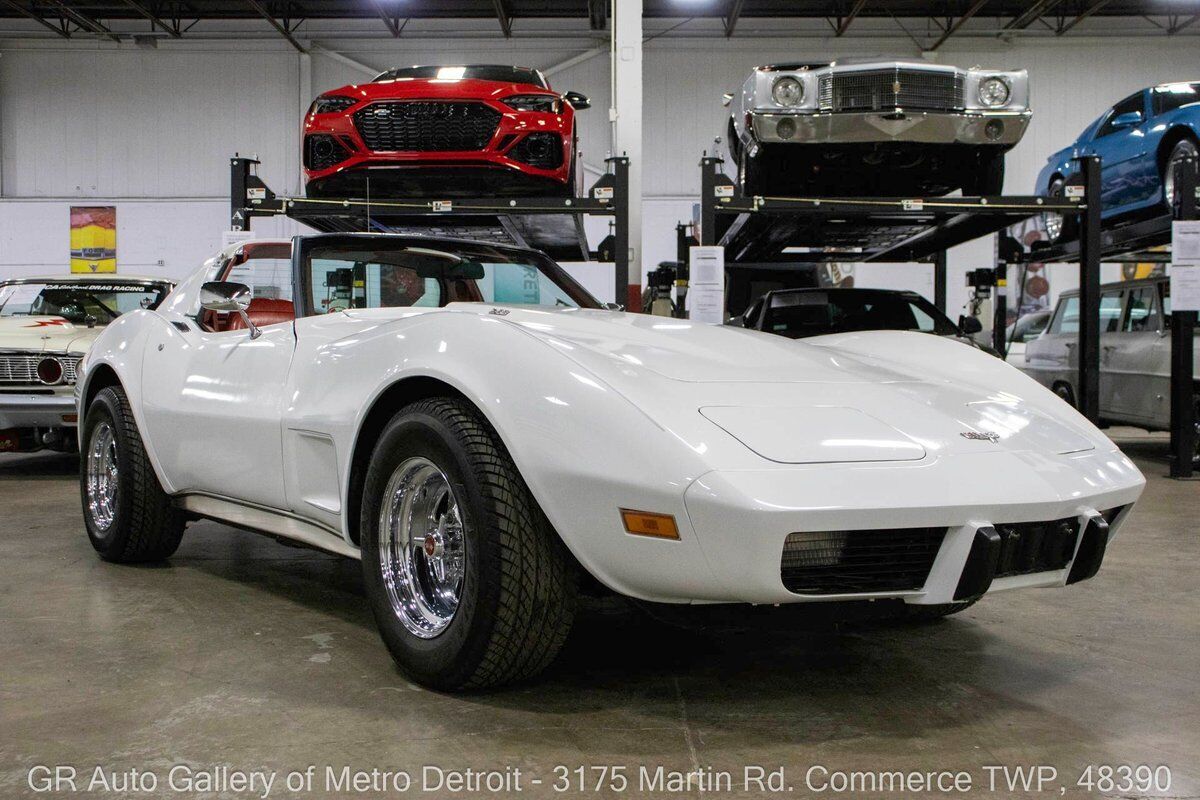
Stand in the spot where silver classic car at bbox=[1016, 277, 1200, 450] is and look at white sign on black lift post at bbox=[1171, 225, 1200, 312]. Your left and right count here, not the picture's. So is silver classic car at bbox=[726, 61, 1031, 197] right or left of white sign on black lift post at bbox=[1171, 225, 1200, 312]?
right

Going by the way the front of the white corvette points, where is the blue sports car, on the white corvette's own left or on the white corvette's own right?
on the white corvette's own left

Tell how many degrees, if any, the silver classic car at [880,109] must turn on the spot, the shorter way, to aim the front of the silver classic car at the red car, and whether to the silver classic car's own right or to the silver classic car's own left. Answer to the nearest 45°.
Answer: approximately 90° to the silver classic car's own right

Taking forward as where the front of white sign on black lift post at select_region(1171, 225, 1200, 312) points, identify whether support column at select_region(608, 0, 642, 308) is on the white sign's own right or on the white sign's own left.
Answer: on the white sign's own right

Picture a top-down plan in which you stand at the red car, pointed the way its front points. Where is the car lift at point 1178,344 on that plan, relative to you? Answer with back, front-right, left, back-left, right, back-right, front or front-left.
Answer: left

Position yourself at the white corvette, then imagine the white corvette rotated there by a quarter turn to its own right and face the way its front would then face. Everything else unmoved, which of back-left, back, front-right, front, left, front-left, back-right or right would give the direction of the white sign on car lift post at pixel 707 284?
back-right

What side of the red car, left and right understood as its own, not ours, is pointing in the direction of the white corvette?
front

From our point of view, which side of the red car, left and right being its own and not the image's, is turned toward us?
front

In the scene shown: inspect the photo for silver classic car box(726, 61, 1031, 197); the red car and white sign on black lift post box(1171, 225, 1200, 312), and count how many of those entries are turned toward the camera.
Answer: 3

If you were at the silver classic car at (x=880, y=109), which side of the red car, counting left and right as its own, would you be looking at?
left

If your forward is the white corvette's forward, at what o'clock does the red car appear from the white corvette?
The red car is roughly at 7 o'clock from the white corvette.

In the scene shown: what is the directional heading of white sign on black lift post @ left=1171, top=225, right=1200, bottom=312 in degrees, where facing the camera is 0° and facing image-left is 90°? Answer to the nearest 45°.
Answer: approximately 0°

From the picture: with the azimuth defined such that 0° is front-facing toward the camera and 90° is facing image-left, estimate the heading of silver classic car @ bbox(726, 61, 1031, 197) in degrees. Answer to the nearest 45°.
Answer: approximately 0°

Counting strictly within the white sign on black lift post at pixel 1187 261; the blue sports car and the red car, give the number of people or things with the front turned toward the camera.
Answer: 2
